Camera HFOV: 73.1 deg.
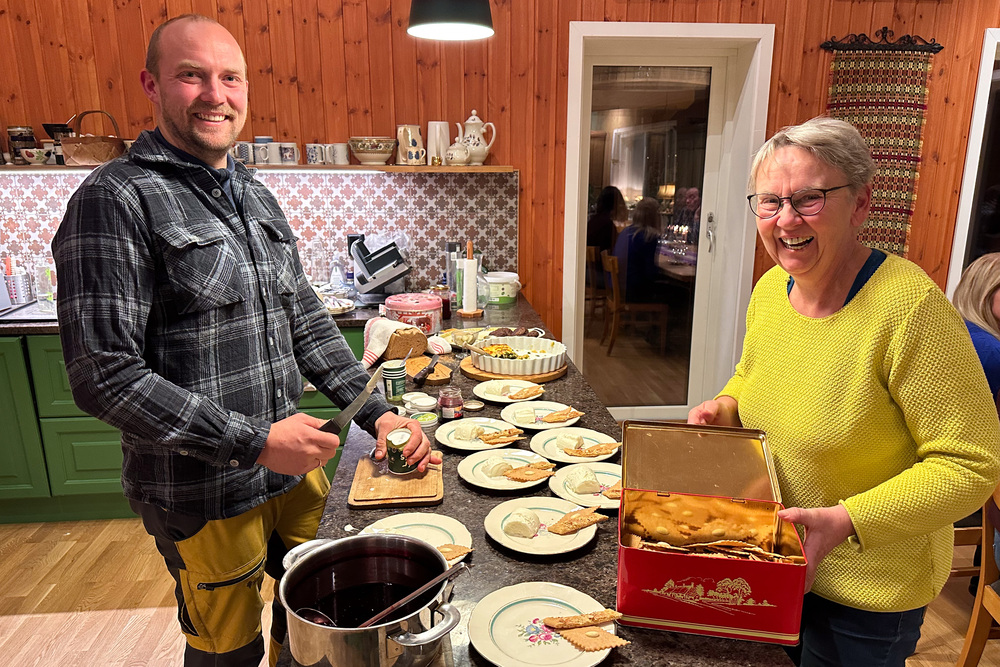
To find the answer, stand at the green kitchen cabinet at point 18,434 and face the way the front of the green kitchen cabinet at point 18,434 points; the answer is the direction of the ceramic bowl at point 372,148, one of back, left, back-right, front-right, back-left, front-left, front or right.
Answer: left

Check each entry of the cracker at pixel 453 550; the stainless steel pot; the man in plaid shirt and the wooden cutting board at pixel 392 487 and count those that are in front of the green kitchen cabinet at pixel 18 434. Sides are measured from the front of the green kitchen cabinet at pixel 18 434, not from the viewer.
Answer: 4

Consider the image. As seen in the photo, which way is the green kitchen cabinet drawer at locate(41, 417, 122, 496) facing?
toward the camera

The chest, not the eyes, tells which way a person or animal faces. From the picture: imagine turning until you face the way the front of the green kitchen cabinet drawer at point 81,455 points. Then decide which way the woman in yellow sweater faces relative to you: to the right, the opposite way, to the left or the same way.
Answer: to the right

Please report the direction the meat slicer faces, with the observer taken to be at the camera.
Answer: facing the viewer and to the right of the viewer

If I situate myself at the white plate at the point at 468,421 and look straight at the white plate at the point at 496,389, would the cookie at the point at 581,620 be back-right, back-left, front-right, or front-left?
back-right

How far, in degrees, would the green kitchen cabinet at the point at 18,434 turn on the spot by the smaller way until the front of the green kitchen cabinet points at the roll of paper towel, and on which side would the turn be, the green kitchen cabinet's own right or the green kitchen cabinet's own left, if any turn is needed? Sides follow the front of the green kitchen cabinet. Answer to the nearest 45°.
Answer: approximately 45° to the green kitchen cabinet's own left

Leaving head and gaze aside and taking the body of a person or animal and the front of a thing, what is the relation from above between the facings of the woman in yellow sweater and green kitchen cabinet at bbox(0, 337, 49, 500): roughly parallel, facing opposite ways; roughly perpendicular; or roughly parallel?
roughly perpendicular

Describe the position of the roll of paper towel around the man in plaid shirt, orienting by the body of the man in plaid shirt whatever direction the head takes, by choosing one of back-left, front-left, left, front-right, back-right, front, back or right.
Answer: left

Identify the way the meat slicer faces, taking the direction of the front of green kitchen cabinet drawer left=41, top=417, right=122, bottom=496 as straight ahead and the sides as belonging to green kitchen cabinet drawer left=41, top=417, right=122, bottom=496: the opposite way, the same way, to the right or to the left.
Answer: the same way

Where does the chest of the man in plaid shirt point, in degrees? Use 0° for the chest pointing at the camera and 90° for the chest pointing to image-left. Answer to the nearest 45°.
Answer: approximately 315°

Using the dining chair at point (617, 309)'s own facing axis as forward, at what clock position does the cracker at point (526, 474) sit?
The cracker is roughly at 3 o'clock from the dining chair.
